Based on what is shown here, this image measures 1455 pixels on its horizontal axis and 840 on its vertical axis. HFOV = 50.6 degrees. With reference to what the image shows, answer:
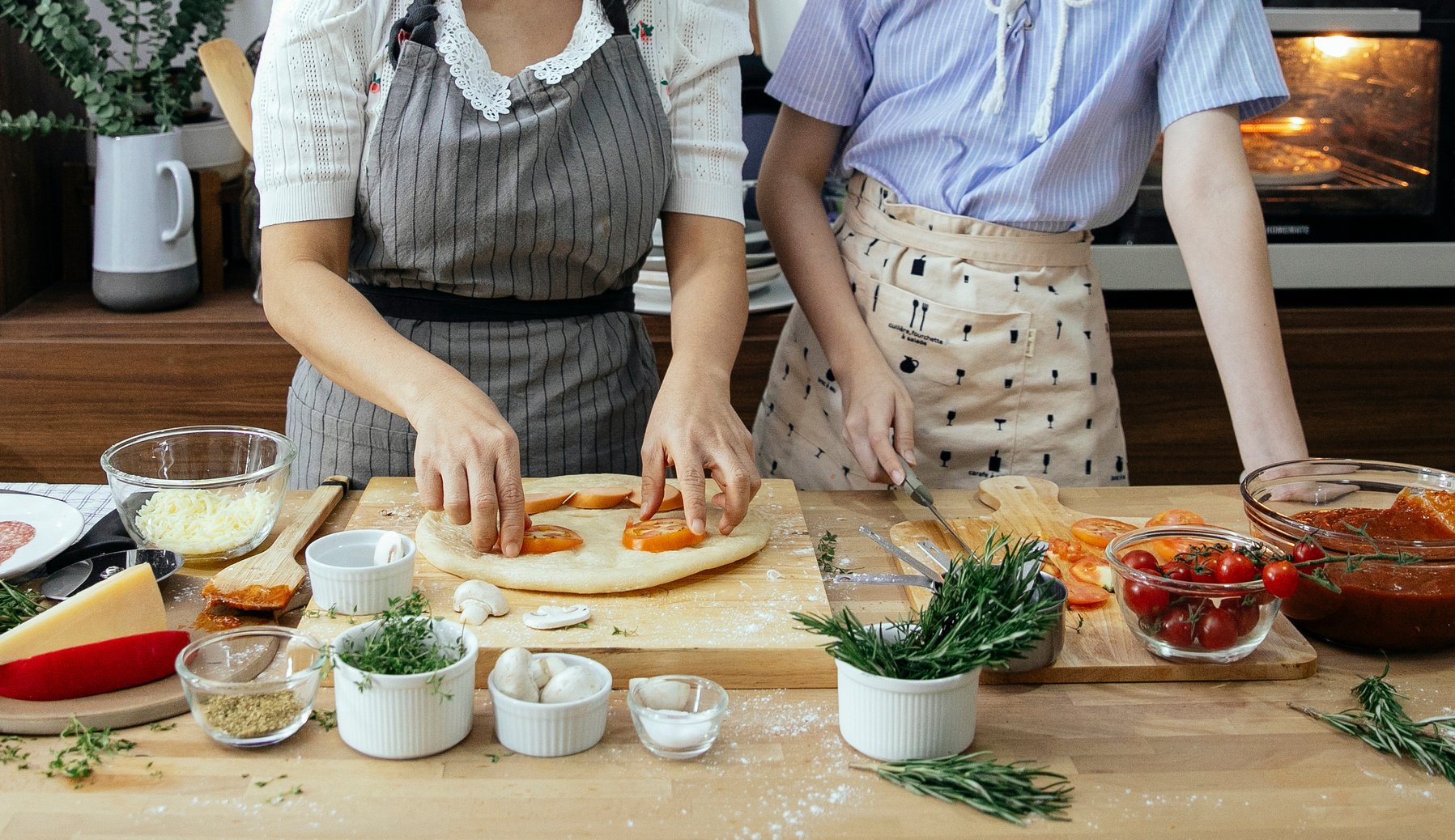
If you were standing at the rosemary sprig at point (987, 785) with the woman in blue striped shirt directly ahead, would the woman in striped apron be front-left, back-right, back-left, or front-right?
front-left

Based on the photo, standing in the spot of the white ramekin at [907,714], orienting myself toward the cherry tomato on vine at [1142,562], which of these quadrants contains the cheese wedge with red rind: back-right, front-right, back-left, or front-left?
back-left

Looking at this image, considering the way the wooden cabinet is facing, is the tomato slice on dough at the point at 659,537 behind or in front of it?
in front

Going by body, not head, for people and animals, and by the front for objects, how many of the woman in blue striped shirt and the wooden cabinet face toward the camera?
2

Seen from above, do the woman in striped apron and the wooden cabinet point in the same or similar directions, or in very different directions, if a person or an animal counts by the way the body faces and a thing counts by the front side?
same or similar directions

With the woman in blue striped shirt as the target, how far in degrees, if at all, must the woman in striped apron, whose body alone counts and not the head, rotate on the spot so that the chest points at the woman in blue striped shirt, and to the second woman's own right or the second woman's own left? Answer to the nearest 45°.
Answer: approximately 90° to the second woman's own left

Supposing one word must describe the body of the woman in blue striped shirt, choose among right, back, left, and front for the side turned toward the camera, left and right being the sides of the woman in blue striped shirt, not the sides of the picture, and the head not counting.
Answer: front

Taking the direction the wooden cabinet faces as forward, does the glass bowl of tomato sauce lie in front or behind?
in front

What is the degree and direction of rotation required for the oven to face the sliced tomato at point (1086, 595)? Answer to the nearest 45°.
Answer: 0° — it already faces it

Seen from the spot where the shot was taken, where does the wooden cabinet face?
facing the viewer

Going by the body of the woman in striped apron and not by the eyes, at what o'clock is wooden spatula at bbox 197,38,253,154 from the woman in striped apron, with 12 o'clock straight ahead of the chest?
The wooden spatula is roughly at 5 o'clock from the woman in striped apron.

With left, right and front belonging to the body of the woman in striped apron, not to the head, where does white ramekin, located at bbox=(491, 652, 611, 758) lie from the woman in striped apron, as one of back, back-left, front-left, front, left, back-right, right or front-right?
front

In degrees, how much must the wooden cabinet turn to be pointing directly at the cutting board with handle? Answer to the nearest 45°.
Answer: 0° — it already faces it

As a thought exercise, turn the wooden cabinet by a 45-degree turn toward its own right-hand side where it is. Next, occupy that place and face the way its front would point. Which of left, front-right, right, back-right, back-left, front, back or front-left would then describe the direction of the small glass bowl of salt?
front-left

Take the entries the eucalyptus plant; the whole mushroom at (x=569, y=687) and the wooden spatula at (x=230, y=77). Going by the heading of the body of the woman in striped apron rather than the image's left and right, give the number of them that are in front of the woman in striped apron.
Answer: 1

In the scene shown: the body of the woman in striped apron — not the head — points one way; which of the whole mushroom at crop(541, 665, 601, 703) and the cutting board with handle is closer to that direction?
the whole mushroom
